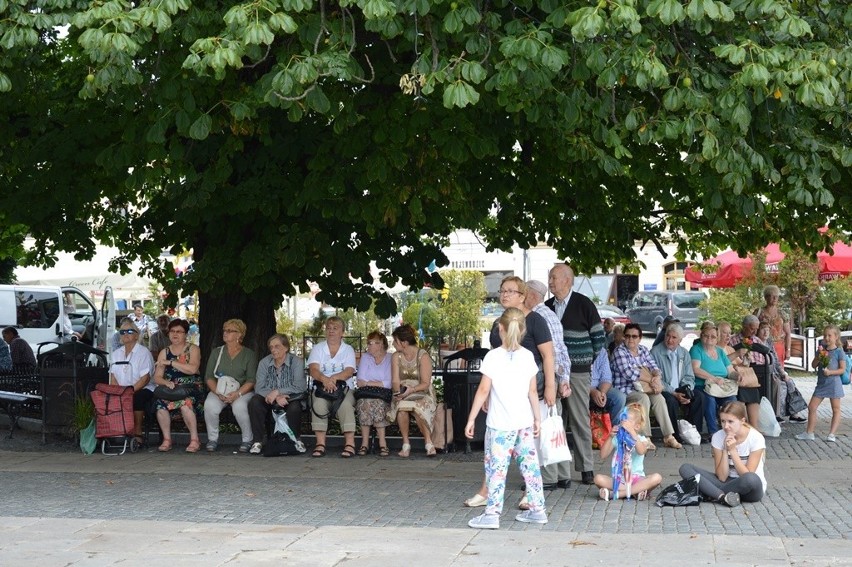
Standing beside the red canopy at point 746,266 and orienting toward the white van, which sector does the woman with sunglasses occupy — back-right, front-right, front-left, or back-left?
front-left

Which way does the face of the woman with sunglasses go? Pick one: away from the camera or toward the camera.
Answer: toward the camera

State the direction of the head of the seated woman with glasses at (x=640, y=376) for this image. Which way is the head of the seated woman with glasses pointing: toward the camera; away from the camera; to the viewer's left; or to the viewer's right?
toward the camera

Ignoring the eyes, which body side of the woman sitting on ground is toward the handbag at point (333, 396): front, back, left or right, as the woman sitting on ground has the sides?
right

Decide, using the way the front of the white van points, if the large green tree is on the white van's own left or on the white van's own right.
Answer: on the white van's own right

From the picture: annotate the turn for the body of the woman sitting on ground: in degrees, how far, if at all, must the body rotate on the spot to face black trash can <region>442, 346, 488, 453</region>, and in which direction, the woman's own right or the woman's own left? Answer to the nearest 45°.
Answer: approximately 90° to the woman's own right

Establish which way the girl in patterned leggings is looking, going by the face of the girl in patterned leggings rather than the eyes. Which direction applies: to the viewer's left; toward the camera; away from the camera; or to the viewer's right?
away from the camera

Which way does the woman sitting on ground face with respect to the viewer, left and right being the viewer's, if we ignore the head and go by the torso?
facing the viewer and to the left of the viewer

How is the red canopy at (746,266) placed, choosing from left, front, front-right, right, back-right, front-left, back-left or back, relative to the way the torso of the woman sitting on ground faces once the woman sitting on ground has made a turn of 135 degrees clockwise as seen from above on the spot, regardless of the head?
front

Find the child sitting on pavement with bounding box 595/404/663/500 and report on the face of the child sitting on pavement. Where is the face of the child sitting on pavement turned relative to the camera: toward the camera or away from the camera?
toward the camera
